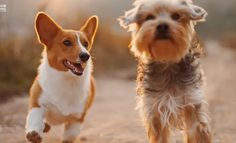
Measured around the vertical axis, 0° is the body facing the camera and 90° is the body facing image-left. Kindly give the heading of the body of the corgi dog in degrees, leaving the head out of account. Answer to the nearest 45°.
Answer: approximately 0°

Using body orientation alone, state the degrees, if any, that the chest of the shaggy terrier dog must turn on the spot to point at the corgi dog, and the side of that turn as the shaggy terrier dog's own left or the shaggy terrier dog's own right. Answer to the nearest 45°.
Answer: approximately 90° to the shaggy terrier dog's own right

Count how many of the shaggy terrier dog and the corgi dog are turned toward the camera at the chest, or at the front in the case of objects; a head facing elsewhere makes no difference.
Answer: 2

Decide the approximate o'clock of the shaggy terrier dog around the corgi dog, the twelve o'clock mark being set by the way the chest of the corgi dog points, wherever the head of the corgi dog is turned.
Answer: The shaggy terrier dog is roughly at 10 o'clock from the corgi dog.
